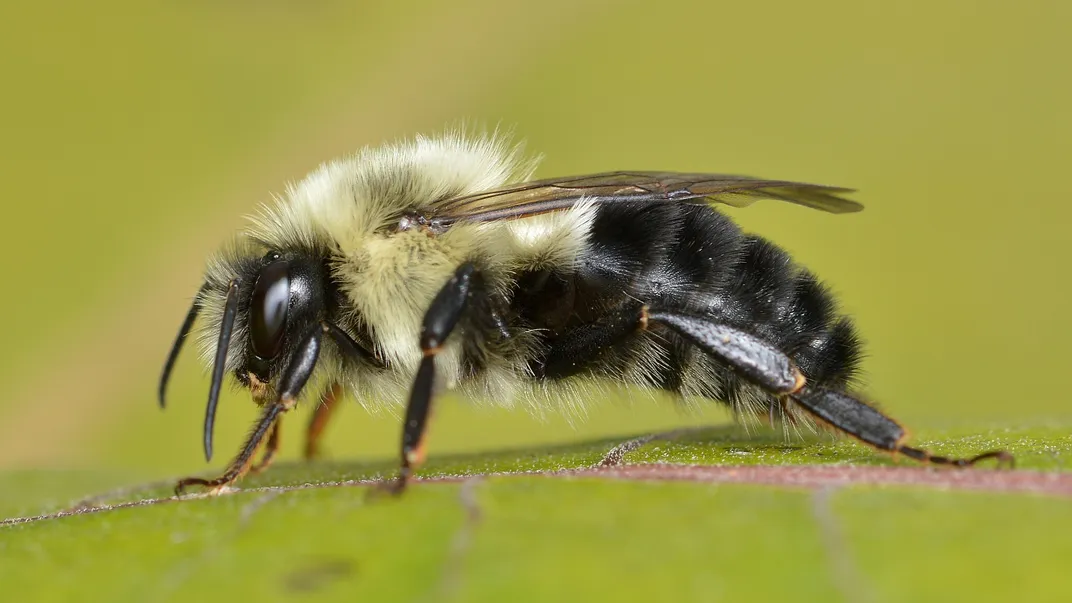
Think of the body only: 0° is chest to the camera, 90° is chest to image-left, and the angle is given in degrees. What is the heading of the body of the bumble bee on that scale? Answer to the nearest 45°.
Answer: approximately 90°
